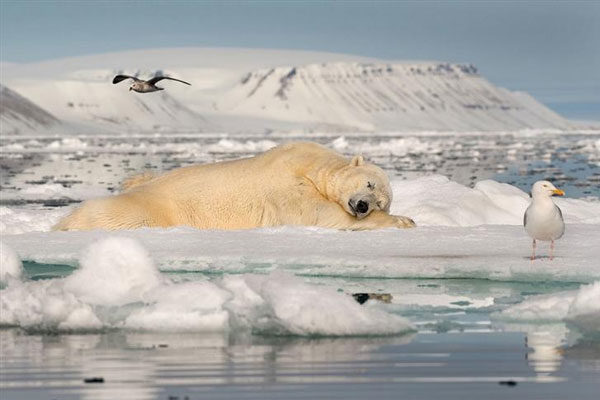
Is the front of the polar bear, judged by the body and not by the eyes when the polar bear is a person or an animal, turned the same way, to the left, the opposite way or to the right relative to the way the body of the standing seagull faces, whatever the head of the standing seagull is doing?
to the left

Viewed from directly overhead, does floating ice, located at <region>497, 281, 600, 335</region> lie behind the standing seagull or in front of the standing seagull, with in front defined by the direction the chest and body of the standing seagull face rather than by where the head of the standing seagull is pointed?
in front

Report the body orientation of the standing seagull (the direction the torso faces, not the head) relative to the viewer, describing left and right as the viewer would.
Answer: facing the viewer

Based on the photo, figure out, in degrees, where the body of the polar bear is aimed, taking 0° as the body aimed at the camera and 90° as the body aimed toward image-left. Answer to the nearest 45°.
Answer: approximately 270°

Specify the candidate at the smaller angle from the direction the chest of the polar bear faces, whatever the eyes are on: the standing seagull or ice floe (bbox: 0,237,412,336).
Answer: the standing seagull

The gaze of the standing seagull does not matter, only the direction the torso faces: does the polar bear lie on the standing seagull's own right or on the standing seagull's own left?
on the standing seagull's own right

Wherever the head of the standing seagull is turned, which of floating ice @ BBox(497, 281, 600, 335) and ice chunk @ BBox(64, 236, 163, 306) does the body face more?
the floating ice

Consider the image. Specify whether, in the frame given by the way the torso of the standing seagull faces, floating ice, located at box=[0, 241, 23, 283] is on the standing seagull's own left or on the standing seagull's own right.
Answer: on the standing seagull's own right
